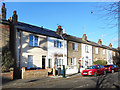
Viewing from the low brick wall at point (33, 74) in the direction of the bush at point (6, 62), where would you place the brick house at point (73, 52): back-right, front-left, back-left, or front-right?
back-right

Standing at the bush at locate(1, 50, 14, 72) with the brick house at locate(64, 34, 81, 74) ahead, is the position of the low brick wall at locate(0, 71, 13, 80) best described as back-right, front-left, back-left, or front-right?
back-right

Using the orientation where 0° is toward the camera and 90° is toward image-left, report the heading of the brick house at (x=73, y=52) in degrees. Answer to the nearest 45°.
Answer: approximately 315°

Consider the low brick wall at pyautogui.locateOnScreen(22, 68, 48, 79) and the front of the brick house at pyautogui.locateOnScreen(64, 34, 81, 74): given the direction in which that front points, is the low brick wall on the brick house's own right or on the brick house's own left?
on the brick house's own right

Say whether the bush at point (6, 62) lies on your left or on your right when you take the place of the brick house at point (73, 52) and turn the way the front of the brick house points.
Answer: on your right

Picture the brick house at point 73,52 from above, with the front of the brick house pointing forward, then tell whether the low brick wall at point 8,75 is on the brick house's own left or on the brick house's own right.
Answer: on the brick house's own right
